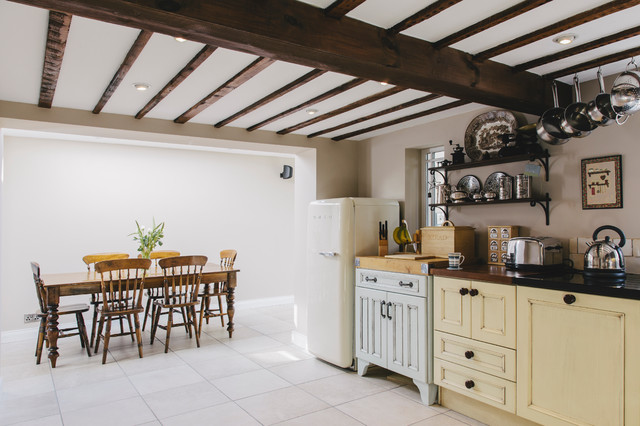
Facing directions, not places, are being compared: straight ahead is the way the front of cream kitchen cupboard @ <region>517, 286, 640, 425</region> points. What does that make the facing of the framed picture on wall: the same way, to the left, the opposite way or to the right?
the same way

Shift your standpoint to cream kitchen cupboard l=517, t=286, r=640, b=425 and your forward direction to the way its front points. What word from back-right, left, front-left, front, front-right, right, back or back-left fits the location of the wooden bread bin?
right

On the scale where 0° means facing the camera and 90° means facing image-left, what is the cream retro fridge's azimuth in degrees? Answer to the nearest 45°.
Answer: approximately 45°

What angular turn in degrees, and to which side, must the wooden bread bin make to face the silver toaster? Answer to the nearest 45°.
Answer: approximately 90° to its left

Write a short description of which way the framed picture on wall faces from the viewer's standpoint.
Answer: facing the viewer and to the left of the viewer

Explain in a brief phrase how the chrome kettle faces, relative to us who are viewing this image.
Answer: facing to the left of the viewer

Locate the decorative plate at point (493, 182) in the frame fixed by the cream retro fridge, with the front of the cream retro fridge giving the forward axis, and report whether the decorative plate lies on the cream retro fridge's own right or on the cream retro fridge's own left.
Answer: on the cream retro fridge's own left

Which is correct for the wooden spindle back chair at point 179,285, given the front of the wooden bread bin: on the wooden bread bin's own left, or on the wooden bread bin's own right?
on the wooden bread bin's own right

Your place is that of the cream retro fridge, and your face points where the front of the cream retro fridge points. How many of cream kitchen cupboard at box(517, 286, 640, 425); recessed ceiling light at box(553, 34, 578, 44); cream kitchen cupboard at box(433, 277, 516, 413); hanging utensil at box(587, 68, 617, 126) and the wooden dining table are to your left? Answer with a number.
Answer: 4

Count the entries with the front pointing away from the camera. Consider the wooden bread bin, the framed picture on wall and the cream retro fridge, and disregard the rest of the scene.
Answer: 0

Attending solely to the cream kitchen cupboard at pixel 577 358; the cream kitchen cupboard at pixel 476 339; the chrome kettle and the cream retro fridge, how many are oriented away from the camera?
0

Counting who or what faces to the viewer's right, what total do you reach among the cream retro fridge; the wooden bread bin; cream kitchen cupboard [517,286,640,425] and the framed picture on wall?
0
